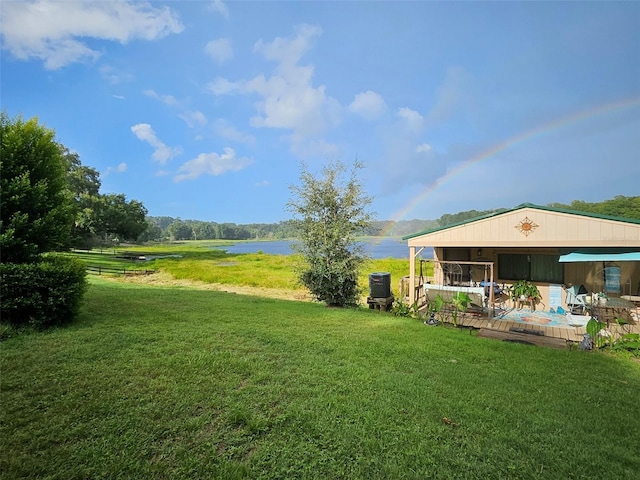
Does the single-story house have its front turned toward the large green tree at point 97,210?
no

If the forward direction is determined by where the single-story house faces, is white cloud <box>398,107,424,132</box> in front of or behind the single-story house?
behind

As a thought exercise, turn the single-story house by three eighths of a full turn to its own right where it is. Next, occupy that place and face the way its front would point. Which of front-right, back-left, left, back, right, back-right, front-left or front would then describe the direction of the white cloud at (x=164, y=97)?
front-left

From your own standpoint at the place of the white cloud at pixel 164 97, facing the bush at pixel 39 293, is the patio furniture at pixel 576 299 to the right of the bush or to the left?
left

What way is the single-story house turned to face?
toward the camera

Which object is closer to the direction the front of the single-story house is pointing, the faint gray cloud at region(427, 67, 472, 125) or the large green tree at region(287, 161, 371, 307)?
the large green tree

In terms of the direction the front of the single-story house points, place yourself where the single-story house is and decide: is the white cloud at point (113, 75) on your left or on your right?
on your right

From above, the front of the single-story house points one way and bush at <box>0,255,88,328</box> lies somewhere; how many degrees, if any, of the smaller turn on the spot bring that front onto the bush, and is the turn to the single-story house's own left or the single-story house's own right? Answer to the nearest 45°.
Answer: approximately 45° to the single-story house's own right

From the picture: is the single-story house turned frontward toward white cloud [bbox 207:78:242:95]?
no

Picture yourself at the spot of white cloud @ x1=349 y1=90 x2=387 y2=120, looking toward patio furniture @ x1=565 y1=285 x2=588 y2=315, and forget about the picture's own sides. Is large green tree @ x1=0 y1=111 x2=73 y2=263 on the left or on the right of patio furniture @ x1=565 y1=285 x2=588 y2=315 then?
right

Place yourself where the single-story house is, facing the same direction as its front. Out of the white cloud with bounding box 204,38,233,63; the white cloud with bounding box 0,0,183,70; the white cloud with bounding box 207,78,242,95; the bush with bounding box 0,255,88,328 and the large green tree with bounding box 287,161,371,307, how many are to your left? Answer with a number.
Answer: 0

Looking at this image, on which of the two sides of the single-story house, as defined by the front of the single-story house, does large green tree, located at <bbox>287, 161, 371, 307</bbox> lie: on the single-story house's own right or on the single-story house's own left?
on the single-story house's own right

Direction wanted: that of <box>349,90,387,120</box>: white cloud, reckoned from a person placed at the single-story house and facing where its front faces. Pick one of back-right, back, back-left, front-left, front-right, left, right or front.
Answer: back-right

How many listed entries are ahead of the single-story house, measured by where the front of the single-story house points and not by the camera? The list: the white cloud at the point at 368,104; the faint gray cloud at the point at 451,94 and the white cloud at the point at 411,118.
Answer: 0

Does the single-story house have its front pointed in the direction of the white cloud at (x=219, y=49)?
no

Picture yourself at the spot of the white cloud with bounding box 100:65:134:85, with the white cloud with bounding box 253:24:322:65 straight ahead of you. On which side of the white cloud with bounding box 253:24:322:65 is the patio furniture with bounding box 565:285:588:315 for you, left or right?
right
